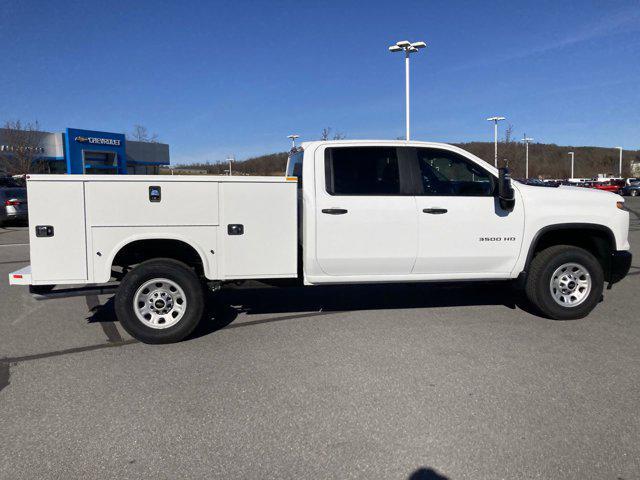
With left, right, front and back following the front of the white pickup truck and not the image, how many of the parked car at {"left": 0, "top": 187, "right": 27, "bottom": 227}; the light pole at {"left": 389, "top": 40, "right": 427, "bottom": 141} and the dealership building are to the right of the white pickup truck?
0

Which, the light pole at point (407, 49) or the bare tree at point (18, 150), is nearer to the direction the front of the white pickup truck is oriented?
the light pole

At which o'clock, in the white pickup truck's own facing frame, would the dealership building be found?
The dealership building is roughly at 8 o'clock from the white pickup truck.

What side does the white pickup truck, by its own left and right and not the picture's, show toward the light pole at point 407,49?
left

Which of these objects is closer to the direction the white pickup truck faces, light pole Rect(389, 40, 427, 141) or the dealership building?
the light pole

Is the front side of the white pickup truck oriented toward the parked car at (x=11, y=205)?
no

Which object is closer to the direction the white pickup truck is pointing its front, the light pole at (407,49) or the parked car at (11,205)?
the light pole

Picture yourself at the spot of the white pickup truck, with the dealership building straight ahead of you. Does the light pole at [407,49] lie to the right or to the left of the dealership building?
right

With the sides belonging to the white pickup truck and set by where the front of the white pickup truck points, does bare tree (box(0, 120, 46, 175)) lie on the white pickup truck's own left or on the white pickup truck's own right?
on the white pickup truck's own left

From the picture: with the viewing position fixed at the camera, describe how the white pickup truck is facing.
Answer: facing to the right of the viewer
